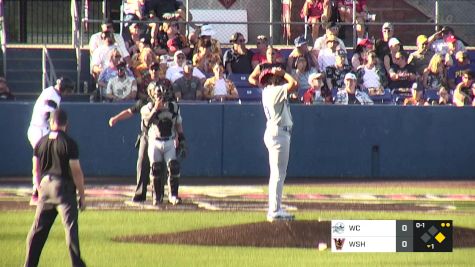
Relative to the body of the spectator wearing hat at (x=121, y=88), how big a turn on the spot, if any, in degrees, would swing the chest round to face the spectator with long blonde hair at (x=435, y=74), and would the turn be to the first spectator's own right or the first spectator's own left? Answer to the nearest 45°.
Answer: approximately 90° to the first spectator's own left

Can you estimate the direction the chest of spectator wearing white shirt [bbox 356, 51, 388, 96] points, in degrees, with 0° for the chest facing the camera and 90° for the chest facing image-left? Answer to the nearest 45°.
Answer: approximately 0°

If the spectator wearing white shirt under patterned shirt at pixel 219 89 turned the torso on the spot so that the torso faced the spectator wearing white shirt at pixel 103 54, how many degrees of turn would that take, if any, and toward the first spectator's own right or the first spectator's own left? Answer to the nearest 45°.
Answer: approximately 90° to the first spectator's own right

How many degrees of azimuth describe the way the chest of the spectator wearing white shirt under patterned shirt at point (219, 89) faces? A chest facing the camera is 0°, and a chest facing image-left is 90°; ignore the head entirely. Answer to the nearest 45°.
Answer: approximately 0°
